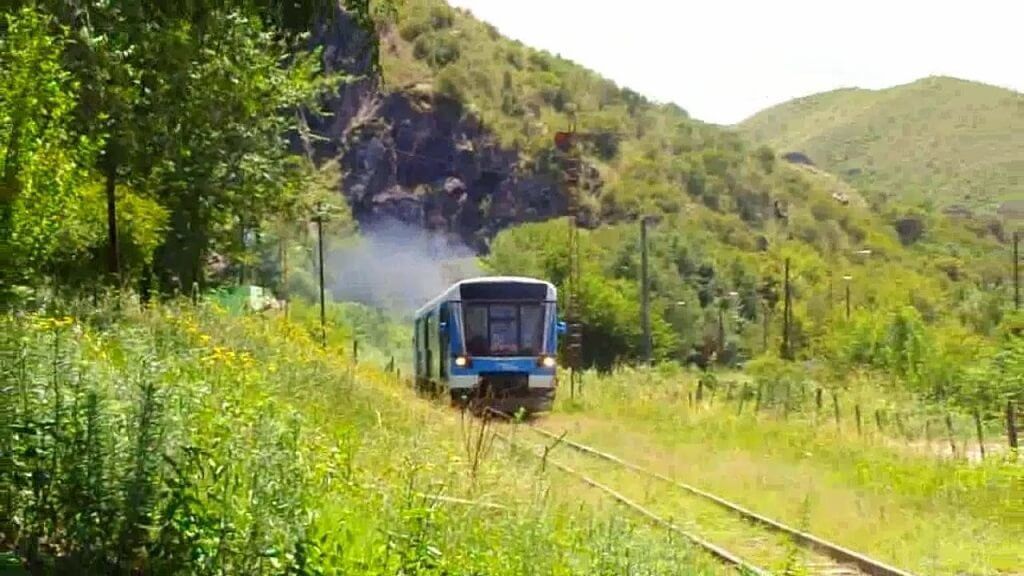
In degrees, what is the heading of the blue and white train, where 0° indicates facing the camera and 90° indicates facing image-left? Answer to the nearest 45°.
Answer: approximately 0°

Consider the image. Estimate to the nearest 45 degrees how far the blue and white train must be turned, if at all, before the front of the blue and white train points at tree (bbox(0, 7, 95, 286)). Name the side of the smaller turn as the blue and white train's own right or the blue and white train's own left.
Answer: approximately 45° to the blue and white train's own right
